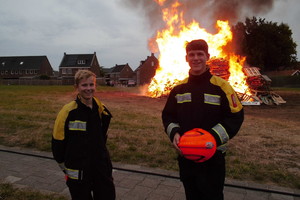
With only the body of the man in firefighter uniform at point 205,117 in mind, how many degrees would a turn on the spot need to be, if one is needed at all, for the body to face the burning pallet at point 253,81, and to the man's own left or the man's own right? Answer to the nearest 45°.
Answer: approximately 180°

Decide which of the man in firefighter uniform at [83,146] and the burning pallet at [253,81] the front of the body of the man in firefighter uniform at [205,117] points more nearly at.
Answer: the man in firefighter uniform

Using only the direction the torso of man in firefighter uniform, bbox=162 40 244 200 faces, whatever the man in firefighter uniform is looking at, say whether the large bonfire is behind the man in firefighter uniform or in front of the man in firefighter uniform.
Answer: behind

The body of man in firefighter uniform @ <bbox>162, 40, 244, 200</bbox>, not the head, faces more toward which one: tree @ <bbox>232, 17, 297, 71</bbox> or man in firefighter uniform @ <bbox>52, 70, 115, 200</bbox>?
the man in firefighter uniform

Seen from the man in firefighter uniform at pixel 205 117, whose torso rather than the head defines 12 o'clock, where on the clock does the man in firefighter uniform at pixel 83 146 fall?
the man in firefighter uniform at pixel 83 146 is roughly at 3 o'clock from the man in firefighter uniform at pixel 205 117.

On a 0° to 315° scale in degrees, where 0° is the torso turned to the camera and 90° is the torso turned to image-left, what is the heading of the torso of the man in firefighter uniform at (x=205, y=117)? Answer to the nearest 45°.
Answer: approximately 0°

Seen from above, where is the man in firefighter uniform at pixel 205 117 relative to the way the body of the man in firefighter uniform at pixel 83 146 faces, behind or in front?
in front

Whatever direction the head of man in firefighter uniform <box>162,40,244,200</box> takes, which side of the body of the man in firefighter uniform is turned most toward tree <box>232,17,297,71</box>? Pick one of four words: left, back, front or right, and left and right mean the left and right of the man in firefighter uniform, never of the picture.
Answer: back
